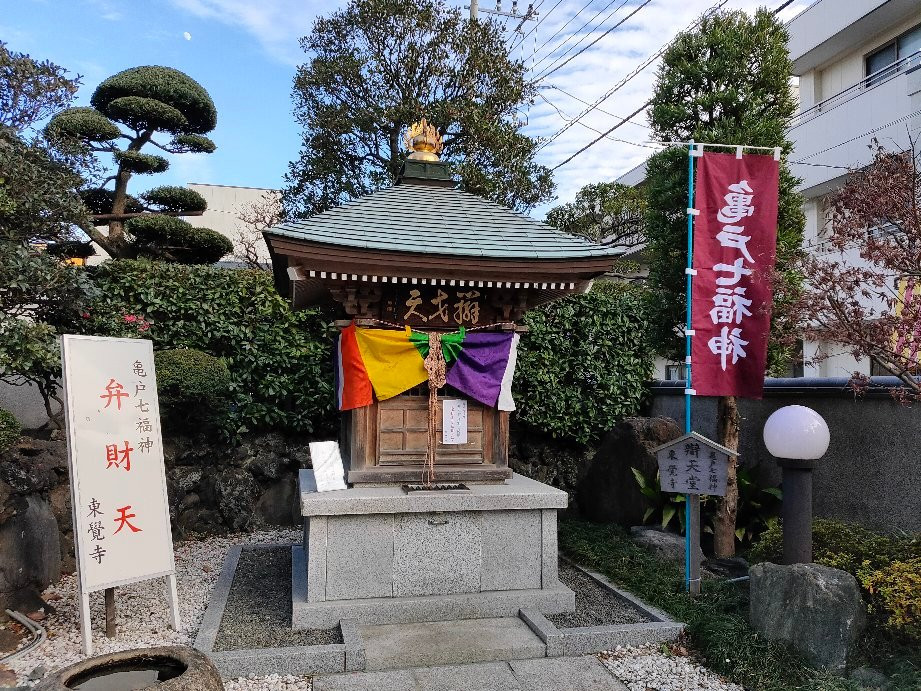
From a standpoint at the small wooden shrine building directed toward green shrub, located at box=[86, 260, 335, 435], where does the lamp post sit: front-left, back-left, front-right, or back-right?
back-right

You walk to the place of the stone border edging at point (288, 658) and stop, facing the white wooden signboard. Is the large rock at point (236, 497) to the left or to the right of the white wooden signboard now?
right

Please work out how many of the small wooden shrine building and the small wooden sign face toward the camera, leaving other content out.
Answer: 2

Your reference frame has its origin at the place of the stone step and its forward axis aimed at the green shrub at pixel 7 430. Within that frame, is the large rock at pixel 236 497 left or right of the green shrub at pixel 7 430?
right

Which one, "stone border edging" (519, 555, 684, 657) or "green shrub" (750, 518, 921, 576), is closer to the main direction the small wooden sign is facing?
the stone border edging

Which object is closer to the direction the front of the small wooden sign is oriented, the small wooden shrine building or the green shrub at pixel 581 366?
the small wooden shrine building

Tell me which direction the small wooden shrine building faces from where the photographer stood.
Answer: facing the viewer

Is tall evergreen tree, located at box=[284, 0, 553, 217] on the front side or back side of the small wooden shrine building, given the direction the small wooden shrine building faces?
on the back side

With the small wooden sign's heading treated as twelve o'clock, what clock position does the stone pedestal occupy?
The stone pedestal is roughly at 2 o'clock from the small wooden sign.

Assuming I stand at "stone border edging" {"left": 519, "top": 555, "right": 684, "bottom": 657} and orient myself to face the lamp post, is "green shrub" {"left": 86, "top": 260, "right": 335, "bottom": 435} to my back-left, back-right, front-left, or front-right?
back-left

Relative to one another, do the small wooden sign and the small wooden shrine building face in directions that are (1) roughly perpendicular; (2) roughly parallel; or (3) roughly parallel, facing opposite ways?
roughly parallel

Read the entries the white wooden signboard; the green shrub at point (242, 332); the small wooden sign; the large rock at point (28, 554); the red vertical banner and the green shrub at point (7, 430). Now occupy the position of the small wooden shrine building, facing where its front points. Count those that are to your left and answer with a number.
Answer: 2
